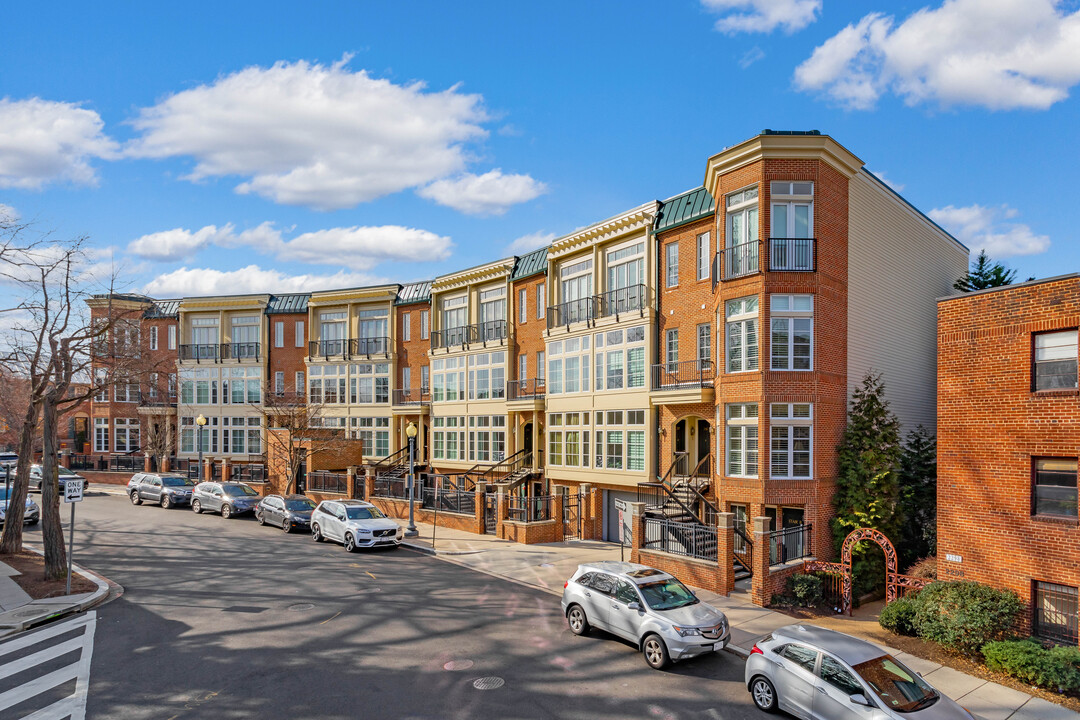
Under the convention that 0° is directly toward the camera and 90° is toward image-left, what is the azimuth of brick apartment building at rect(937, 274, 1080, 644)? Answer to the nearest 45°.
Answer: approximately 45°

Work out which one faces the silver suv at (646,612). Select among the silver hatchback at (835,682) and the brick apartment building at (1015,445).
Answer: the brick apartment building

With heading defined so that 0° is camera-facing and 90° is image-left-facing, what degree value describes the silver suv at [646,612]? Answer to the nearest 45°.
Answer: approximately 315°
